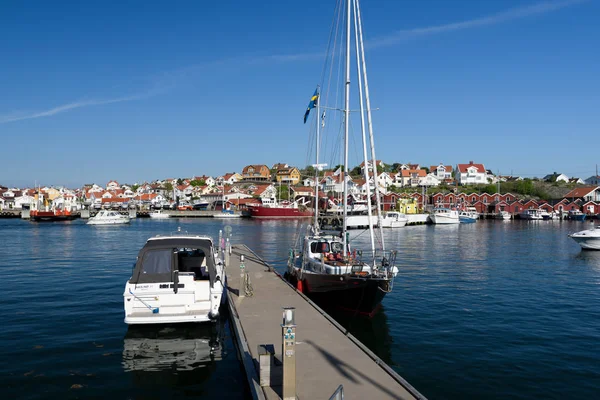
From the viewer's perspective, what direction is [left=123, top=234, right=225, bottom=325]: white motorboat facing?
away from the camera

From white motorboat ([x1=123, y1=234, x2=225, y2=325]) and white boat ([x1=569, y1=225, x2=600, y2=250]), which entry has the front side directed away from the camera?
the white motorboat

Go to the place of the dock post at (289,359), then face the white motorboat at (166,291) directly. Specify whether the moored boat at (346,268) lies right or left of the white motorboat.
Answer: right

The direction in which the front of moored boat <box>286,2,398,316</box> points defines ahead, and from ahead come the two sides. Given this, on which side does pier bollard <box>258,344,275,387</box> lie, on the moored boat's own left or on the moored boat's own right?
on the moored boat's own right

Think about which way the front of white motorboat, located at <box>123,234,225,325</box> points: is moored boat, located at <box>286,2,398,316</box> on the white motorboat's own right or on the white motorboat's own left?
on the white motorboat's own right

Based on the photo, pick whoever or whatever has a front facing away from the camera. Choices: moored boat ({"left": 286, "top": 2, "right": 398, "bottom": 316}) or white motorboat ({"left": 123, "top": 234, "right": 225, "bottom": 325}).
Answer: the white motorboat

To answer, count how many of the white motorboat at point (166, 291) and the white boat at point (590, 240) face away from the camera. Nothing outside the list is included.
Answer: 1

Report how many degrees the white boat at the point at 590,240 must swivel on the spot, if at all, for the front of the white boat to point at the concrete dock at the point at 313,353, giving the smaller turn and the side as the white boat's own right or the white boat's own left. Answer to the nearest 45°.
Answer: approximately 90° to the white boat's own left

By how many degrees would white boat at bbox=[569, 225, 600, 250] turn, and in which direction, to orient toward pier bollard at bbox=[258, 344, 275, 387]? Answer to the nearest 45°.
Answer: approximately 90° to its left

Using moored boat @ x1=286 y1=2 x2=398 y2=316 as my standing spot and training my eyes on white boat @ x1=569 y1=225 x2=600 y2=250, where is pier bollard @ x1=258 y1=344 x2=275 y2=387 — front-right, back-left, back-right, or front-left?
back-right

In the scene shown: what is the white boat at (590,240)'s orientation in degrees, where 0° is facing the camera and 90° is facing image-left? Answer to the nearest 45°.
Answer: approximately 90°
